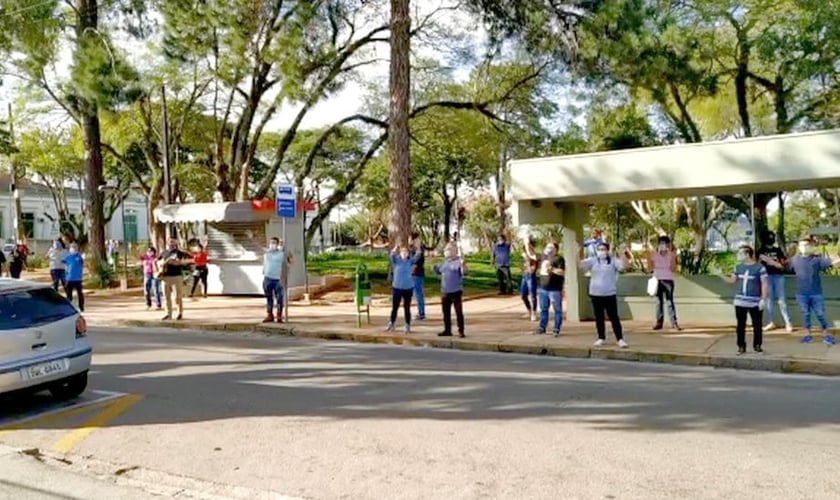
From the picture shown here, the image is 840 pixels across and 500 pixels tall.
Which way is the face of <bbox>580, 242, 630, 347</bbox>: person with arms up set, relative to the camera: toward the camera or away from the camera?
toward the camera

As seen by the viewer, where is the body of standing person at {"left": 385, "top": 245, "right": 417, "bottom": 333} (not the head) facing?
toward the camera

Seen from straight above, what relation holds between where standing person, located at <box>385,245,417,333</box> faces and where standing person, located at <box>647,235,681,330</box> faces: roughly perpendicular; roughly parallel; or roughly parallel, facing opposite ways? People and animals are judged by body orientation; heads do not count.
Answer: roughly parallel

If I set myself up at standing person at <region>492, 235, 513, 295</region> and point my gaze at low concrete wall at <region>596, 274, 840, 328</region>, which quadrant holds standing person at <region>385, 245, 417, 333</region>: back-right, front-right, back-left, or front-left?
front-right

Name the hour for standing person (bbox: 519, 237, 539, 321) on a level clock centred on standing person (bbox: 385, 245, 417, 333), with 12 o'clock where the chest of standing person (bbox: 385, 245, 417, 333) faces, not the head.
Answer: standing person (bbox: 519, 237, 539, 321) is roughly at 8 o'clock from standing person (bbox: 385, 245, 417, 333).

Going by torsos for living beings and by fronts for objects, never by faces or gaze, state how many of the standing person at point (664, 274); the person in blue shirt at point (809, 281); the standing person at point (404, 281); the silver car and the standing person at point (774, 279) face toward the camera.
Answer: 4

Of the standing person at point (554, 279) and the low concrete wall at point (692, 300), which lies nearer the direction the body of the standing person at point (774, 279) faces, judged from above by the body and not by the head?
the standing person

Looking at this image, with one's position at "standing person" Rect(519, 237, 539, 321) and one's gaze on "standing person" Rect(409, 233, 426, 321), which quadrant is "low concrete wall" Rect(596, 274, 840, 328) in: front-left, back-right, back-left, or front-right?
back-left

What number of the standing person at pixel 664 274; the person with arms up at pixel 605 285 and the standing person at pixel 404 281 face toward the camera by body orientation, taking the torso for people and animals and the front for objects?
3

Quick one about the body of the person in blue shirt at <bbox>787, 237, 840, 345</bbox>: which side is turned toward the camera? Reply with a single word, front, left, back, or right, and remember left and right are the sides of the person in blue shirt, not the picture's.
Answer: front

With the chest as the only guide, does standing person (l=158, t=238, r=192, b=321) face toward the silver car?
yes

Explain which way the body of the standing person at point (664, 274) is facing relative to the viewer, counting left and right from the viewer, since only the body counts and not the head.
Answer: facing the viewer

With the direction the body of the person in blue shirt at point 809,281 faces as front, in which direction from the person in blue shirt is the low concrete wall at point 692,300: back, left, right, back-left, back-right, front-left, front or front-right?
back-right

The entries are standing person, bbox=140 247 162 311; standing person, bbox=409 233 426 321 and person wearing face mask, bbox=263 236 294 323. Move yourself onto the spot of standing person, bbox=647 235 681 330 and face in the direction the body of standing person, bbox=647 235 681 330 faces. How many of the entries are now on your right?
3

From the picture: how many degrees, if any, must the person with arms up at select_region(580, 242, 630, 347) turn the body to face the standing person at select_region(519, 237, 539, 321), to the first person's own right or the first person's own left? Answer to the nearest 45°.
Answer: approximately 135° to the first person's own right

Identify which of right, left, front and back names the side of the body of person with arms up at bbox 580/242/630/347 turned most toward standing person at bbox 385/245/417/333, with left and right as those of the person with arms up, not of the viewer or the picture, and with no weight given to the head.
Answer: right

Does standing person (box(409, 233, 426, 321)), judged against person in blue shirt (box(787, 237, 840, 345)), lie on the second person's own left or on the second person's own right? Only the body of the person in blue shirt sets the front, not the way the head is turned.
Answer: on the second person's own right

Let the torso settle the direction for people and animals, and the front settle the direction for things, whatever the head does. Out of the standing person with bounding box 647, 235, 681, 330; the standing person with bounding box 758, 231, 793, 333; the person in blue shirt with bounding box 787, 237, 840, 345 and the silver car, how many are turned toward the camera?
3
